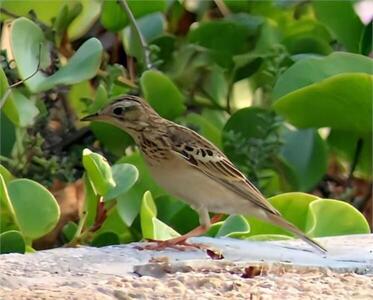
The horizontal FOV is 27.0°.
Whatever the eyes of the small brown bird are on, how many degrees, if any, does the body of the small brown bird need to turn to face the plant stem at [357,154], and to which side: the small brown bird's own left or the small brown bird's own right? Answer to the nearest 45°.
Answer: approximately 135° to the small brown bird's own right

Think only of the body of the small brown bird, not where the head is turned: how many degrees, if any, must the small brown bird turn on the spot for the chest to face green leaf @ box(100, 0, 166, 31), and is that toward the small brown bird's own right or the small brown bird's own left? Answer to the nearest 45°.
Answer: approximately 90° to the small brown bird's own right

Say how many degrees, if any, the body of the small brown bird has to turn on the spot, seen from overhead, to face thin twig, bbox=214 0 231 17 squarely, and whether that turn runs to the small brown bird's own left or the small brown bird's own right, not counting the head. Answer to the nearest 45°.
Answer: approximately 90° to the small brown bird's own right

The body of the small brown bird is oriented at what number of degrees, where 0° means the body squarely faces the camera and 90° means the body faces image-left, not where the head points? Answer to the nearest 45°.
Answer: approximately 90°

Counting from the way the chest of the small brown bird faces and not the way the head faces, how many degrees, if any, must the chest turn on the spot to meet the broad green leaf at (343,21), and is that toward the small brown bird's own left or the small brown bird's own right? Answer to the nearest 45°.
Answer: approximately 135° to the small brown bird's own right

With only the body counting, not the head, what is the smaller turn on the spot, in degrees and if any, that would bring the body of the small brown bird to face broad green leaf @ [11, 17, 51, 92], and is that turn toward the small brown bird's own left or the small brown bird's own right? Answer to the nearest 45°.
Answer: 0° — it already faces it

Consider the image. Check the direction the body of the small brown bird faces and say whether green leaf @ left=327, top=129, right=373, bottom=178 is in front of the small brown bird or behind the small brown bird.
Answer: behind

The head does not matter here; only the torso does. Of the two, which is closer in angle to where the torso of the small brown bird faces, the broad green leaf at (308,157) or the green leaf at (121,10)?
the green leaf
